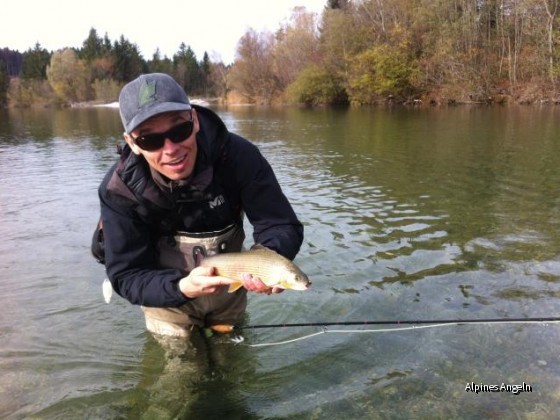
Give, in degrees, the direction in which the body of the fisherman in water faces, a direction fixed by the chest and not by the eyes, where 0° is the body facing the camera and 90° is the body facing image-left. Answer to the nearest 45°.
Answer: approximately 0°
